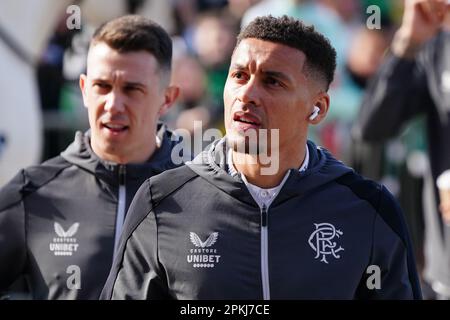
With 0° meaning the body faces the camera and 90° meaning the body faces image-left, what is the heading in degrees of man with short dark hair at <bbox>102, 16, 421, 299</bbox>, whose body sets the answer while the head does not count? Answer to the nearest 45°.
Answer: approximately 0°

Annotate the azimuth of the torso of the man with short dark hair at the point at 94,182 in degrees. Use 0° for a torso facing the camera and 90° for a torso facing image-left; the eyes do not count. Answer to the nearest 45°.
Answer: approximately 0°

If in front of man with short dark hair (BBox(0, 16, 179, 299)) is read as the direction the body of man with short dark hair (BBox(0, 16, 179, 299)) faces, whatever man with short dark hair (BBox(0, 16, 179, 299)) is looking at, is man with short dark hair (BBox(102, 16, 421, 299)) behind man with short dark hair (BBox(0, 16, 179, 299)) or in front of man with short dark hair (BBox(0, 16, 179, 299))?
in front

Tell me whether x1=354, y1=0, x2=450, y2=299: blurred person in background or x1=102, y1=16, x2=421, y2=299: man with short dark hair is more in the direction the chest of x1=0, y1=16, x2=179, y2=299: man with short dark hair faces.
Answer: the man with short dark hair

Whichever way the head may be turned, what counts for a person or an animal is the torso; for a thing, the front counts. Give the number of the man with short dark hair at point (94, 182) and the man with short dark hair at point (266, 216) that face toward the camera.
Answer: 2

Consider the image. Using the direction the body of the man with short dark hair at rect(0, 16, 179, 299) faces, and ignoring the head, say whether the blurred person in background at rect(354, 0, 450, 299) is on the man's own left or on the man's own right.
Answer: on the man's own left
